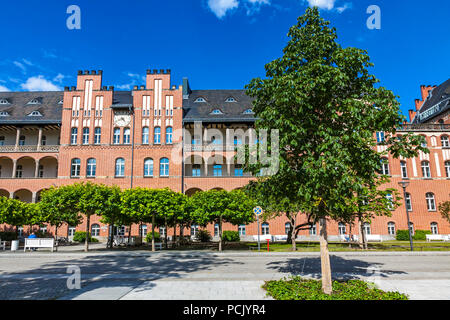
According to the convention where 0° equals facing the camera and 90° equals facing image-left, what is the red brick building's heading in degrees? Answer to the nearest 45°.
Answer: approximately 0°

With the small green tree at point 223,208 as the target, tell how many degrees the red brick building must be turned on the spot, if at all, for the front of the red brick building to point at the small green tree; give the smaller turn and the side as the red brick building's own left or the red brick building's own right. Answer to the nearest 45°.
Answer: approximately 45° to the red brick building's own left

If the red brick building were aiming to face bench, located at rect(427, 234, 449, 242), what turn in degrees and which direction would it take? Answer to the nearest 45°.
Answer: approximately 90° to its left

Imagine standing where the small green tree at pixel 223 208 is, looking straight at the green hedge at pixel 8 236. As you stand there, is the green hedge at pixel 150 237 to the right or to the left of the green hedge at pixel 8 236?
right
